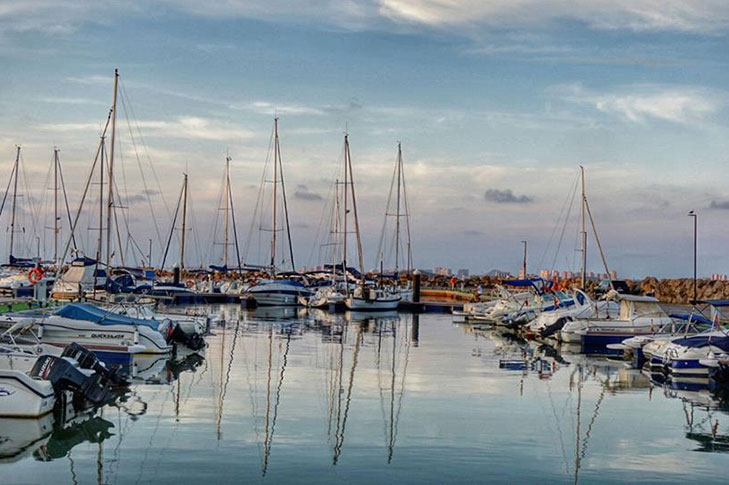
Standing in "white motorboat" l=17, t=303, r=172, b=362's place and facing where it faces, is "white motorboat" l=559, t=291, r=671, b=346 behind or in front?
behind

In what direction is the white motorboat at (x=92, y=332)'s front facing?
to the viewer's left

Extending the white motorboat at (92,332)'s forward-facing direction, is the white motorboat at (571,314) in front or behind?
behind

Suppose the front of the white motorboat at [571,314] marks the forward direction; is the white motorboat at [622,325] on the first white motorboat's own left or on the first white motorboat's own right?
on the first white motorboat's own left

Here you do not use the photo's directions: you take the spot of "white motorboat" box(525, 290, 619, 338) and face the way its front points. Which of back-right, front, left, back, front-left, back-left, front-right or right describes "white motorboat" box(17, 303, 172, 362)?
front-left

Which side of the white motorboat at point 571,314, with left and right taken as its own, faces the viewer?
left
